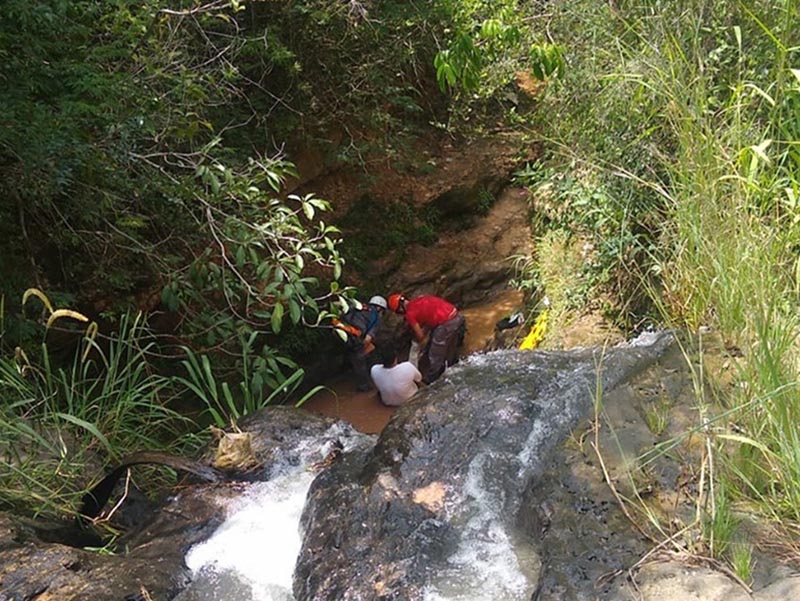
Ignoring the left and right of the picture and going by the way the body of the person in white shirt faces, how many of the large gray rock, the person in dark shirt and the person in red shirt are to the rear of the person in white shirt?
1

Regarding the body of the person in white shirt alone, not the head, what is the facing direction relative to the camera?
away from the camera

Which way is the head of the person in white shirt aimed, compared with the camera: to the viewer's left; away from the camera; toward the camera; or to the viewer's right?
away from the camera

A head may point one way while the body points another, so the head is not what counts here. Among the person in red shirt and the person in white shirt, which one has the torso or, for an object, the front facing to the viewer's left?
the person in red shirt

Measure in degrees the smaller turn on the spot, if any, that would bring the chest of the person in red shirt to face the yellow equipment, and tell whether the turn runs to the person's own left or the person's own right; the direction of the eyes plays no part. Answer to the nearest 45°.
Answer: approximately 135° to the person's own left

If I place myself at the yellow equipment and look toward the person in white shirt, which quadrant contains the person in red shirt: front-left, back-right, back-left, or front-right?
front-right

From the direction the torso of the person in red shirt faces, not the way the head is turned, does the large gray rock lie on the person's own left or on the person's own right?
on the person's own left

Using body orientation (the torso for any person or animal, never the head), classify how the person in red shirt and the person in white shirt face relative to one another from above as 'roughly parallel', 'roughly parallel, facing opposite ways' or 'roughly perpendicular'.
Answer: roughly perpendicular

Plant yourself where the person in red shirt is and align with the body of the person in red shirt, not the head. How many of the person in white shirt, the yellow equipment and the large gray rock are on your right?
0

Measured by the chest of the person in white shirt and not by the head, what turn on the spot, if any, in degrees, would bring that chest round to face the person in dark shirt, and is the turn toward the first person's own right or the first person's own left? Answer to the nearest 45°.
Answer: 0° — they already face them

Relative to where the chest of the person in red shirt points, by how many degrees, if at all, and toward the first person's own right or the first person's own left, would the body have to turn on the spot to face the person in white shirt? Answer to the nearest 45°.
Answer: approximately 45° to the first person's own left

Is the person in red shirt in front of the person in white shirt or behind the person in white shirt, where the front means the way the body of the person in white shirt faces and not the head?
in front

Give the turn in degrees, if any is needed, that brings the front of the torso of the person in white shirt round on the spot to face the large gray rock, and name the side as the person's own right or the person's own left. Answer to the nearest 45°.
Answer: approximately 180°

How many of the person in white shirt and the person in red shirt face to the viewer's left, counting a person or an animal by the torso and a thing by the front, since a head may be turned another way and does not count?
1

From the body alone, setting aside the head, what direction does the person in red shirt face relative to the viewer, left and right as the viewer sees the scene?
facing to the left of the viewer
